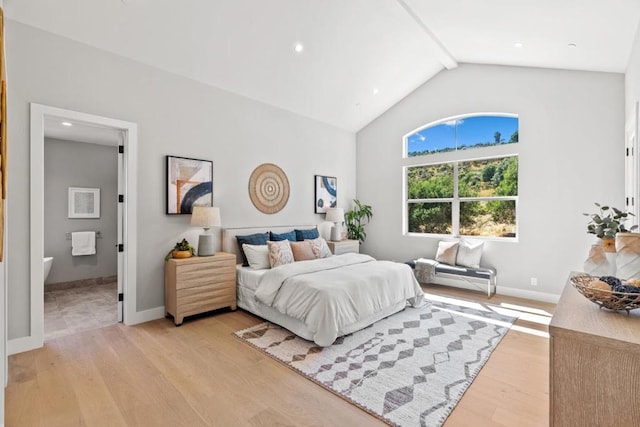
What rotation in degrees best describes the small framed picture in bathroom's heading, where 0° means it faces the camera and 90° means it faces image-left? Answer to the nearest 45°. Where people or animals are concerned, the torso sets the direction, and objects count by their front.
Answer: approximately 0°

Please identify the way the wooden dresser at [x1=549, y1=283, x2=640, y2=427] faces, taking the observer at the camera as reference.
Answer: facing to the left of the viewer

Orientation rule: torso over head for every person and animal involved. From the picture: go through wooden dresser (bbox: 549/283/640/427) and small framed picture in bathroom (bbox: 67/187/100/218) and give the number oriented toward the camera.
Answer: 1

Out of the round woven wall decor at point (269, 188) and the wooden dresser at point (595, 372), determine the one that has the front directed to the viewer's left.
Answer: the wooden dresser

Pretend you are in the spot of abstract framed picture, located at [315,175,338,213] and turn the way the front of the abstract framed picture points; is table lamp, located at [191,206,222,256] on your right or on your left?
on your right

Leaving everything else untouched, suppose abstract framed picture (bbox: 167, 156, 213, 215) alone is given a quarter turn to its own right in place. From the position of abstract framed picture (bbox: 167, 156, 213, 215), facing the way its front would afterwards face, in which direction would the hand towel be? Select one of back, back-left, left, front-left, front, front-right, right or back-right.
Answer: right

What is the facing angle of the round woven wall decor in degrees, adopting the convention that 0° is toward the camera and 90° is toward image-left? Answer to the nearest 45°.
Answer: approximately 315°

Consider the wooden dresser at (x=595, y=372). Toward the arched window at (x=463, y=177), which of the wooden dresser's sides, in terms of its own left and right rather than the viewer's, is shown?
right

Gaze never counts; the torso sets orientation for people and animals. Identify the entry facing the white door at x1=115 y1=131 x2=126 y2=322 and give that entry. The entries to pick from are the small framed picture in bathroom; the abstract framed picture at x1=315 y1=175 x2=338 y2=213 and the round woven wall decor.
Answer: the small framed picture in bathroom
